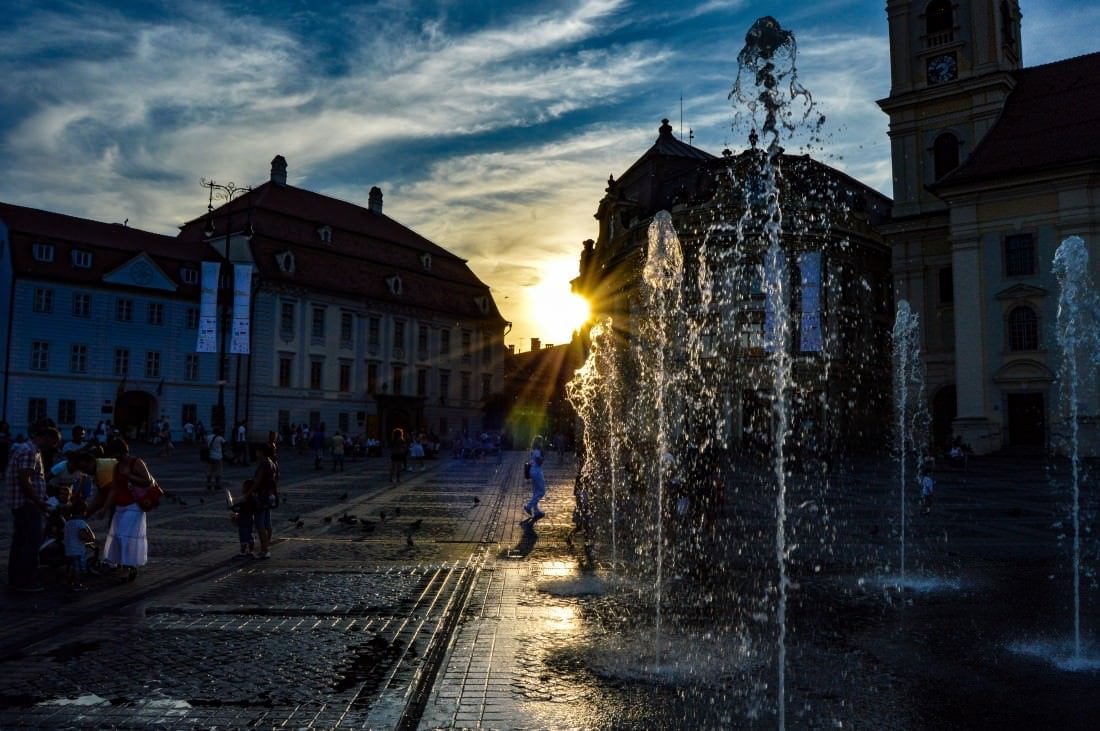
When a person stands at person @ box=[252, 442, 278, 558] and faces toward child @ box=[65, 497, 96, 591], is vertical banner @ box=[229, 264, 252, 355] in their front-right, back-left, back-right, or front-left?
back-right

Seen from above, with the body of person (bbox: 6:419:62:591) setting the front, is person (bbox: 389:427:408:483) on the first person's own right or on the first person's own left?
on the first person's own left

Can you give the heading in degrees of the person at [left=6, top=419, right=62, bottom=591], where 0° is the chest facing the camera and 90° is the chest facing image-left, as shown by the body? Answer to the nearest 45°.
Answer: approximately 270°

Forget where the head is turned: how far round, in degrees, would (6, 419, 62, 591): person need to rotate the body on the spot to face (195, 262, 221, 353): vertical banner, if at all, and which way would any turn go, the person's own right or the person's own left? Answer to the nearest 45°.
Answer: approximately 90° to the person's own left

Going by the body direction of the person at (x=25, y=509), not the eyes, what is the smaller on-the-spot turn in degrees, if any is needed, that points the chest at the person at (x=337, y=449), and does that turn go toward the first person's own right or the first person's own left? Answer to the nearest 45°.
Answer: approximately 45° to the first person's own left

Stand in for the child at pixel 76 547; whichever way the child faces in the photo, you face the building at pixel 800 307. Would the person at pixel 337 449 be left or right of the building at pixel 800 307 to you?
left

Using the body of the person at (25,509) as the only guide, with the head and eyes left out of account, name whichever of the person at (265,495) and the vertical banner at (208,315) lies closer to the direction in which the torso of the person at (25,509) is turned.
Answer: the person

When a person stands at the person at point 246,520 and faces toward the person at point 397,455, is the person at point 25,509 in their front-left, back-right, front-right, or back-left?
back-left

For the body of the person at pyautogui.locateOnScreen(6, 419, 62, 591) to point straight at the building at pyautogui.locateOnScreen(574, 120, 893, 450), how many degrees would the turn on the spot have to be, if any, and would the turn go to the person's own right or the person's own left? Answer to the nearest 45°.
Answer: approximately 45° to the person's own left
